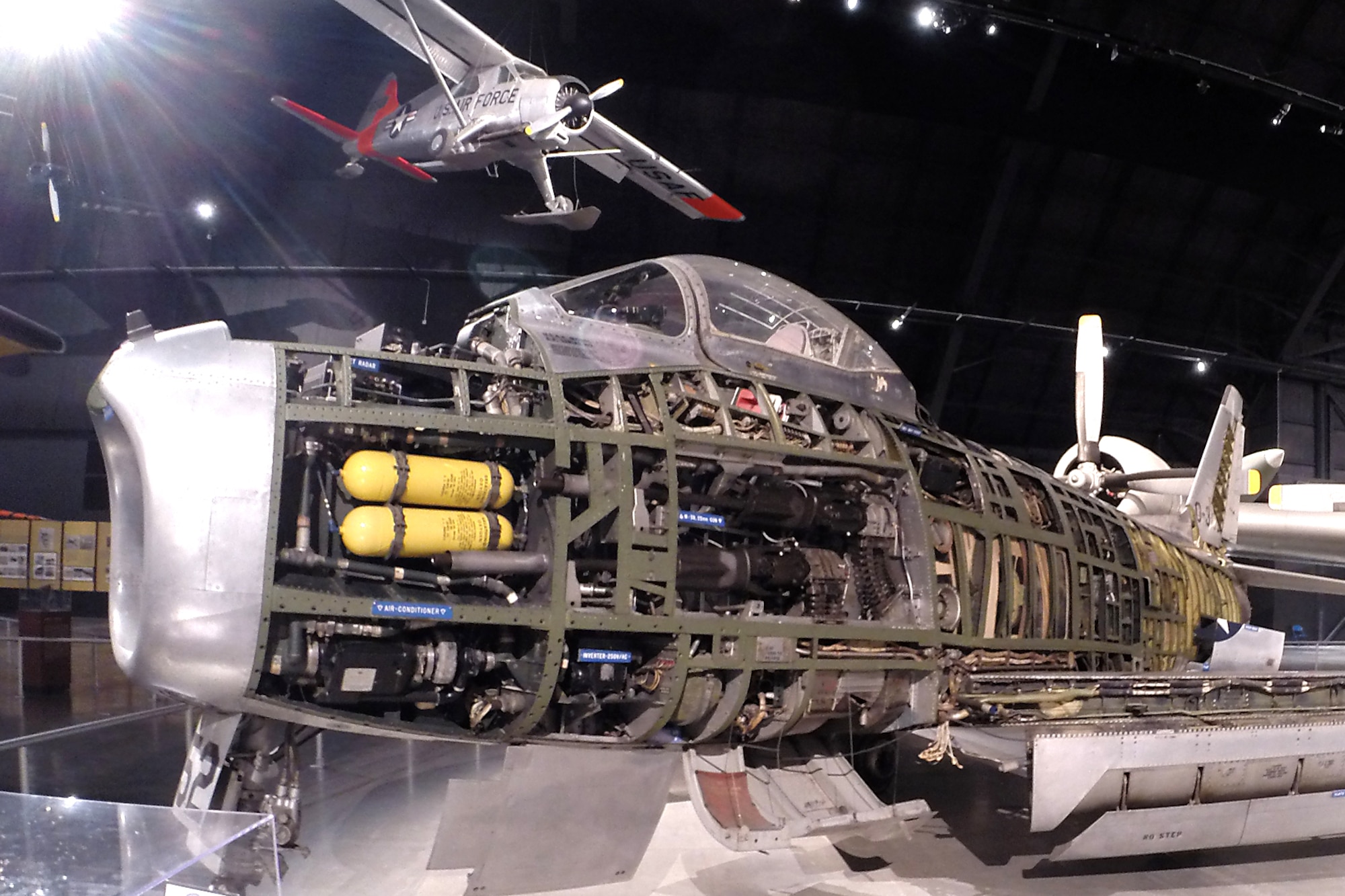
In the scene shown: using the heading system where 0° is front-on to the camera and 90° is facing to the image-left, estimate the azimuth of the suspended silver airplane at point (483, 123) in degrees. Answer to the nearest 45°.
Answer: approximately 315°

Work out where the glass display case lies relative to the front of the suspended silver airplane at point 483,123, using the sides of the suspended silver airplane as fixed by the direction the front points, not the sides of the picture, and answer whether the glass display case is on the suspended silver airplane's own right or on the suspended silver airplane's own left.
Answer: on the suspended silver airplane's own right

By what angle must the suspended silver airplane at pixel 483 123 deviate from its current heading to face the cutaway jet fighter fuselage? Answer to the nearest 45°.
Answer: approximately 45° to its right
